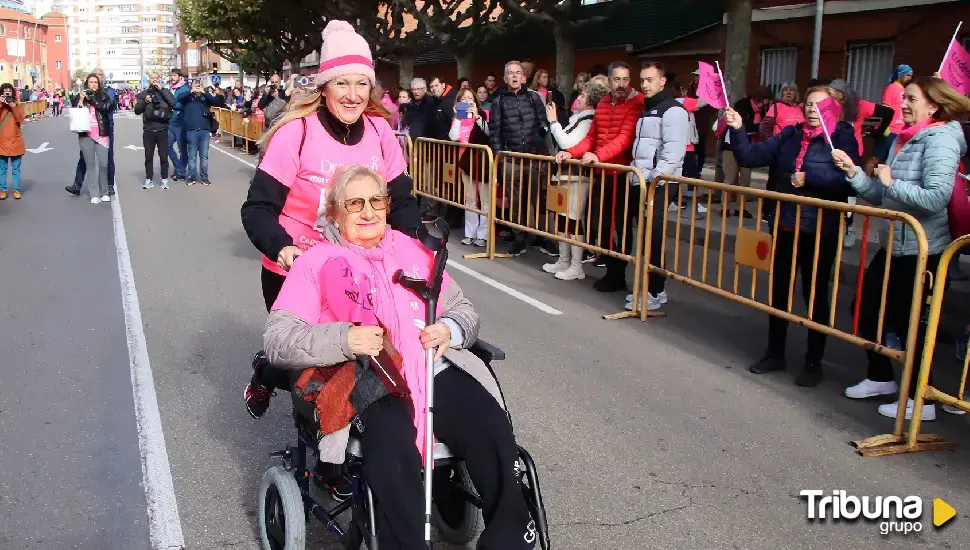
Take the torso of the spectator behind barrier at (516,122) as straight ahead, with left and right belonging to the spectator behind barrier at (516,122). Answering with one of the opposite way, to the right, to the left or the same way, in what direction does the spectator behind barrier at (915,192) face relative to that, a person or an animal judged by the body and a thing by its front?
to the right

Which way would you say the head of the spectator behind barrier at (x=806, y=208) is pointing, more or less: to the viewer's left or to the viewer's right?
to the viewer's left

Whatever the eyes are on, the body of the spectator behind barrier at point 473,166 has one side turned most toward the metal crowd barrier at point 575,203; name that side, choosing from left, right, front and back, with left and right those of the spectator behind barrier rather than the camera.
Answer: left

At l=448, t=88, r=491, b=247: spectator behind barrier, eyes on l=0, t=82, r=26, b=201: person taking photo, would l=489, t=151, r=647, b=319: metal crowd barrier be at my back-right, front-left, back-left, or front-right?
back-left

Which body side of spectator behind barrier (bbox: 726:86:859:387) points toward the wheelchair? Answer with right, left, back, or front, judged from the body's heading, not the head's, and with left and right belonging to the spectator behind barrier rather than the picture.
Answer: front

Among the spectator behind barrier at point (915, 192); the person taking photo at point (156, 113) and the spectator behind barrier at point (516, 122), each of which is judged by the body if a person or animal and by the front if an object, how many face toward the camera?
2

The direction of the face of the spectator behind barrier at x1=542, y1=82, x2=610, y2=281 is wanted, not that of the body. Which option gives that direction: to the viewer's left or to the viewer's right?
to the viewer's left

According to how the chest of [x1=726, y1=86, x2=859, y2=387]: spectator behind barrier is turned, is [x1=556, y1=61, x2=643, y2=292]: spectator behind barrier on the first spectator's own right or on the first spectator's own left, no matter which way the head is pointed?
on the first spectator's own right

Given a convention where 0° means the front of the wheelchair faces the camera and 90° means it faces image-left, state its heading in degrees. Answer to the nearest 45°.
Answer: approximately 315°

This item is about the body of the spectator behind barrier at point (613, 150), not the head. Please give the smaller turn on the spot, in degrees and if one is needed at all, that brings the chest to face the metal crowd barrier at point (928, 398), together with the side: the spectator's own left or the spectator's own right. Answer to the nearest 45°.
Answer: approximately 45° to the spectator's own left

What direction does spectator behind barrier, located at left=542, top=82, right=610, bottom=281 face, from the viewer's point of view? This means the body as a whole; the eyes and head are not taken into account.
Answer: to the viewer's left

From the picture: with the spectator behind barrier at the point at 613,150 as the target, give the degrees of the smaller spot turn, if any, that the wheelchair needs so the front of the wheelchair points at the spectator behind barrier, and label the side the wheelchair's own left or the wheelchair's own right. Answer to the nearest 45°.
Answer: approximately 135° to the wheelchair's own left

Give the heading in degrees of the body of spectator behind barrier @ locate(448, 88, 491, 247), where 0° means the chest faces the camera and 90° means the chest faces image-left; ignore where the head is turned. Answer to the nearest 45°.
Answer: approximately 45°
